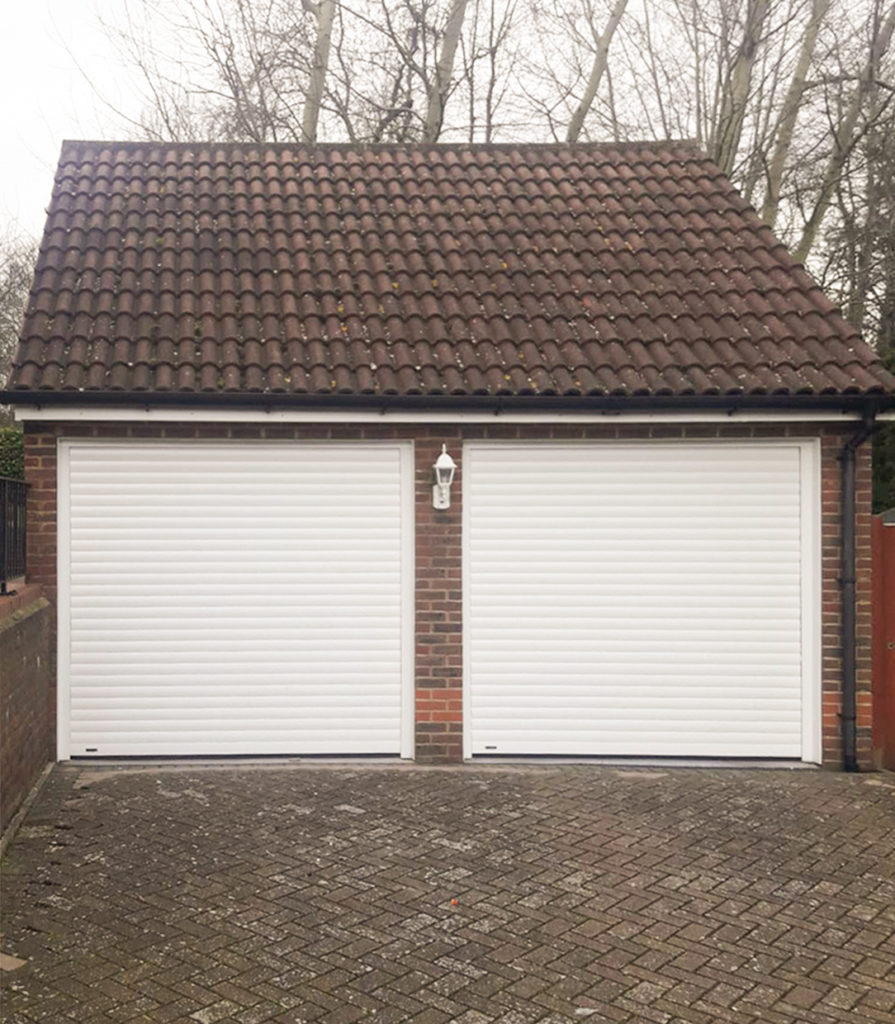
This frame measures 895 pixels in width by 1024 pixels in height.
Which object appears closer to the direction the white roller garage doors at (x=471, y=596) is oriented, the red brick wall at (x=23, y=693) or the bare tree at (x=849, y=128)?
the red brick wall

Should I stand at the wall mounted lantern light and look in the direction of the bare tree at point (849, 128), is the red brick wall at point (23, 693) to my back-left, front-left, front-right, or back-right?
back-left

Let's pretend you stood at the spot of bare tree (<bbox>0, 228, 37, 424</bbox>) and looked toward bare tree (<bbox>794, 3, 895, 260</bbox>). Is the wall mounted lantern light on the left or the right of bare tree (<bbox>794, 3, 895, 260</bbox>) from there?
right

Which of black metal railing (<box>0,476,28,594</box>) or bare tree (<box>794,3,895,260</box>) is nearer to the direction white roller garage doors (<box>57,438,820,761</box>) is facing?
the black metal railing

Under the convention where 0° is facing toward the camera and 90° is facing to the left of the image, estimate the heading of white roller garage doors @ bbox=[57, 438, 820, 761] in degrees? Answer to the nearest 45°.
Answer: approximately 0°

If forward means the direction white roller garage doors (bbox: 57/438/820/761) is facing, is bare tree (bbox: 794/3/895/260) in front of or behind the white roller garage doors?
behind

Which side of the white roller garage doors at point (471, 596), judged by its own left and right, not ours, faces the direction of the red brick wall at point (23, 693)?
right

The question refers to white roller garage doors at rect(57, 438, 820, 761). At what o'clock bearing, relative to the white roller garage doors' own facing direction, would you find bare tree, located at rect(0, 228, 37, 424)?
The bare tree is roughly at 5 o'clock from the white roller garage doors.

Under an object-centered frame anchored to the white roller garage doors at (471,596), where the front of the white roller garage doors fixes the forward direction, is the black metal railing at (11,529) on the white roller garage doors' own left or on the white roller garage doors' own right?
on the white roller garage doors' own right
